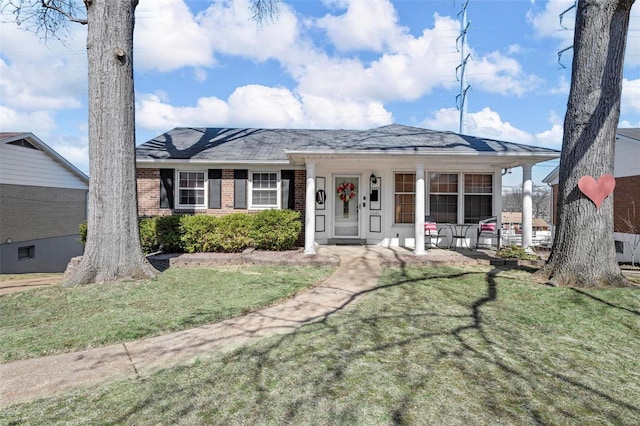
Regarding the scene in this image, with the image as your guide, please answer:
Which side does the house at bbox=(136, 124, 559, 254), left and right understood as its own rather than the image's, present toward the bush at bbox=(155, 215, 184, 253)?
right

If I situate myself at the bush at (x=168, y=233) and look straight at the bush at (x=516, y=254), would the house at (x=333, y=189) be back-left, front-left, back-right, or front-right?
front-left

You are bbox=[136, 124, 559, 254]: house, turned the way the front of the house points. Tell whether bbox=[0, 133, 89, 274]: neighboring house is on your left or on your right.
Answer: on your right

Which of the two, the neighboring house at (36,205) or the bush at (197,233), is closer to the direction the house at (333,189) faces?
the bush

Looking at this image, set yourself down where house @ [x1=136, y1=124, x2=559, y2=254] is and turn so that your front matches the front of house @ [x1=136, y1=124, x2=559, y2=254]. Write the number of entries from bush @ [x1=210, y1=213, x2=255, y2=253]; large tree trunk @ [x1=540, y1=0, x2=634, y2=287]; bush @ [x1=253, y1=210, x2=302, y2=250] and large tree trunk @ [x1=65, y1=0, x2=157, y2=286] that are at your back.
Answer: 0

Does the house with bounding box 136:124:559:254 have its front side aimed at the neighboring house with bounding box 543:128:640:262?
no

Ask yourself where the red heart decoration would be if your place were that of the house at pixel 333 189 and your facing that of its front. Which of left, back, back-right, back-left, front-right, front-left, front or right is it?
front-left

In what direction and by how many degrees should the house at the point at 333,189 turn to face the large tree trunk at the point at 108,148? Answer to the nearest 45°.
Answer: approximately 45° to its right

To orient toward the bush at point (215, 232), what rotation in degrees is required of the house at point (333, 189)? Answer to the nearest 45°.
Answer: approximately 45° to its right

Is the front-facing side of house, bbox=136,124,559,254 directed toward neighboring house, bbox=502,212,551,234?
no

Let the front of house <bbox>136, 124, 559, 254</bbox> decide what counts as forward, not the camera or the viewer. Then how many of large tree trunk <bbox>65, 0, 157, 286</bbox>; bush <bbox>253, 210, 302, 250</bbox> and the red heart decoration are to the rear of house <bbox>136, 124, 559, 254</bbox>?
0

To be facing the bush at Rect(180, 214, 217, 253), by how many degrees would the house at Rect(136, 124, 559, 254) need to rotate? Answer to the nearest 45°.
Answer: approximately 45° to its right

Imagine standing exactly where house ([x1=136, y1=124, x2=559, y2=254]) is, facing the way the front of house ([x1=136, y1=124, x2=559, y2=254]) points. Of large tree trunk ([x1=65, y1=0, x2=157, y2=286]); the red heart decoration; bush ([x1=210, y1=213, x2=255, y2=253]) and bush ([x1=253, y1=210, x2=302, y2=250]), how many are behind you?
0

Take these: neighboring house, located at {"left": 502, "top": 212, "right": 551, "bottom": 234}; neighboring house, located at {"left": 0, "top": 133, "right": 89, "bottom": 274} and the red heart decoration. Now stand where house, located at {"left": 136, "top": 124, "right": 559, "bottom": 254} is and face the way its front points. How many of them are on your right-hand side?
1

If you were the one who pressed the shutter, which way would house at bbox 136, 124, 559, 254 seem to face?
facing the viewer

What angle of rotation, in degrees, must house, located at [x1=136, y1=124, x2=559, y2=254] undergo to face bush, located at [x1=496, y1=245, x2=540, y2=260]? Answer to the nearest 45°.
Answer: approximately 45° to its left

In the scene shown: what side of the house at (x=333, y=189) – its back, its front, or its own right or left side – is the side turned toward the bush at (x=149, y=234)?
right

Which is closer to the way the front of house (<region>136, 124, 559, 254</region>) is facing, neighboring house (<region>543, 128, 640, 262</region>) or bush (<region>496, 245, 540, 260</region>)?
the bush

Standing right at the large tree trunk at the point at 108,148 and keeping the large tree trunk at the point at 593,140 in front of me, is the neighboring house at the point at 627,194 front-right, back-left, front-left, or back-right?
front-left

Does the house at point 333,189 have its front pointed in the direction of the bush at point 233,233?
no
